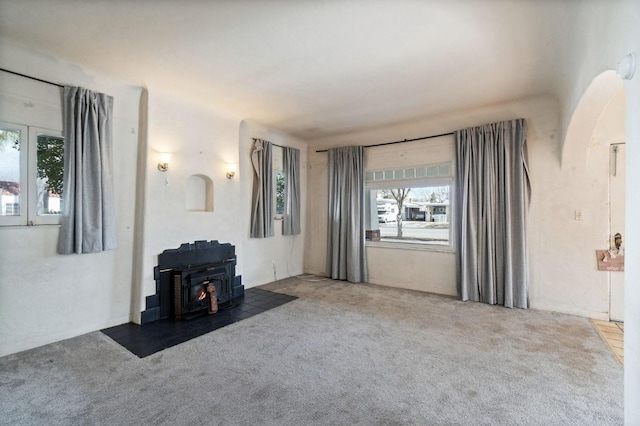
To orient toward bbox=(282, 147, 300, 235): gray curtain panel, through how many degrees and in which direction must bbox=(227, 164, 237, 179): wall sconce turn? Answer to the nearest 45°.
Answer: approximately 90° to its left

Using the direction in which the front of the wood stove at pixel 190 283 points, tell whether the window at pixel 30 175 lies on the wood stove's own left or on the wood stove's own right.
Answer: on the wood stove's own right

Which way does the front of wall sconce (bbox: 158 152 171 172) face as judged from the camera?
facing the viewer and to the right of the viewer

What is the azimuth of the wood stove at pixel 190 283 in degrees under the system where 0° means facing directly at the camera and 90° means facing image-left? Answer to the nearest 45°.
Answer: approximately 315°

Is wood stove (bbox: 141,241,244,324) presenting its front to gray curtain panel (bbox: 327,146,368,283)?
no

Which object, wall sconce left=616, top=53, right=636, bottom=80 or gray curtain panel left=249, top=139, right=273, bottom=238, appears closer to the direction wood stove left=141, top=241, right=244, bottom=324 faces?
the wall sconce

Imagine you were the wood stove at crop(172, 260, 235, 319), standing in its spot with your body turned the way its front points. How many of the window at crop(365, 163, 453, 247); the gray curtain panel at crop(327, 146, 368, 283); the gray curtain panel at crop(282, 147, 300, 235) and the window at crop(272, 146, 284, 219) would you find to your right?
0

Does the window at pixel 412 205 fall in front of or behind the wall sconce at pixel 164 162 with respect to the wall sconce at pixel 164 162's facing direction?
in front

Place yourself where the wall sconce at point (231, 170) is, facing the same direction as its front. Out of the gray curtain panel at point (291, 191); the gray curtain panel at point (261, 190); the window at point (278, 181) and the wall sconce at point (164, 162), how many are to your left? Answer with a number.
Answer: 3

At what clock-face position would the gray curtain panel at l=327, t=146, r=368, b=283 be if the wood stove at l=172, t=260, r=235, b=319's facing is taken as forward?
The gray curtain panel is roughly at 10 o'clock from the wood stove.

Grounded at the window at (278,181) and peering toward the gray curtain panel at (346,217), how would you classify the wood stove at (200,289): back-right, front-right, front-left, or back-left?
back-right

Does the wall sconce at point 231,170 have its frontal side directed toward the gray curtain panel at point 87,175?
no

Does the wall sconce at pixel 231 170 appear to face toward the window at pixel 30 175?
no

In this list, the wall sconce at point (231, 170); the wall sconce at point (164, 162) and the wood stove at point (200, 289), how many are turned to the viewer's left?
0

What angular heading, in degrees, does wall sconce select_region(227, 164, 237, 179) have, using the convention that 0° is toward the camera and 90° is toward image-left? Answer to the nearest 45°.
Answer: approximately 315°

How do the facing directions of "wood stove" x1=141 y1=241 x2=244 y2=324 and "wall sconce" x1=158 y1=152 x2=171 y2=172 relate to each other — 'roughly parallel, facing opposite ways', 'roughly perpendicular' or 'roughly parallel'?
roughly parallel

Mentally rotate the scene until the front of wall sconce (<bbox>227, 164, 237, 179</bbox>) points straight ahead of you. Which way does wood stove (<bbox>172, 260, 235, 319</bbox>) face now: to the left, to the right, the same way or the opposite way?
the same way

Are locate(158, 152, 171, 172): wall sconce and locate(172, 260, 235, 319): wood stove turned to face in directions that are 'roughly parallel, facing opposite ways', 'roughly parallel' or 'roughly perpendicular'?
roughly parallel
